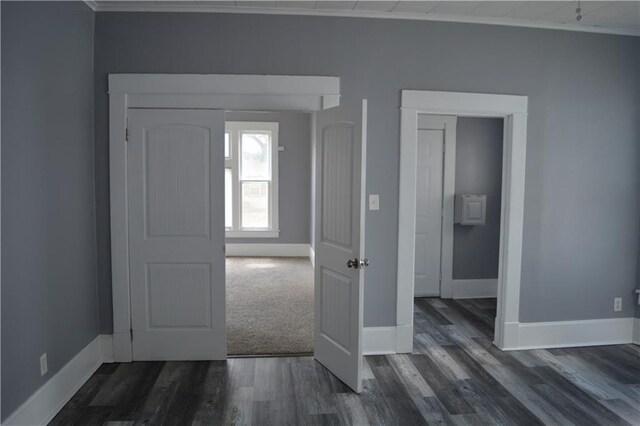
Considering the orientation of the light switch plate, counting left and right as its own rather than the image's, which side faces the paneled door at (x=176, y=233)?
right

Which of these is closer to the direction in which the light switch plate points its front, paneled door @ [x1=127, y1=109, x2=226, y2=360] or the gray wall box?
the paneled door

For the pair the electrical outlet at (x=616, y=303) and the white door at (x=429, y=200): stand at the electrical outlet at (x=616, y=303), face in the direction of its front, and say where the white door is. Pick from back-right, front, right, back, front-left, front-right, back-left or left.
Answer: right

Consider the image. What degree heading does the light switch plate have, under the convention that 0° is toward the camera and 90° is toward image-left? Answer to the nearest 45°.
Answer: approximately 0°

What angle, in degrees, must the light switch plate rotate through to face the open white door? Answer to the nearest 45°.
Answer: approximately 45° to its right

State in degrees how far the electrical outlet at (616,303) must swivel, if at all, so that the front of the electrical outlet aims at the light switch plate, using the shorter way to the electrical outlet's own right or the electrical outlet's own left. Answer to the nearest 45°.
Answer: approximately 45° to the electrical outlet's own right

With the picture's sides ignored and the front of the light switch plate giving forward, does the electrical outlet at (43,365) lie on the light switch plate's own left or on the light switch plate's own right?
on the light switch plate's own right

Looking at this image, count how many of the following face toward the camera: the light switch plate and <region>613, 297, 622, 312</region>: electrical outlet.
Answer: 2

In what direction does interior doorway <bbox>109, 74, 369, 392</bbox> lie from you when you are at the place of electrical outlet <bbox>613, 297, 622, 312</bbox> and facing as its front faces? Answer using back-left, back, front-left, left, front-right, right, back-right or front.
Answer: front-right
